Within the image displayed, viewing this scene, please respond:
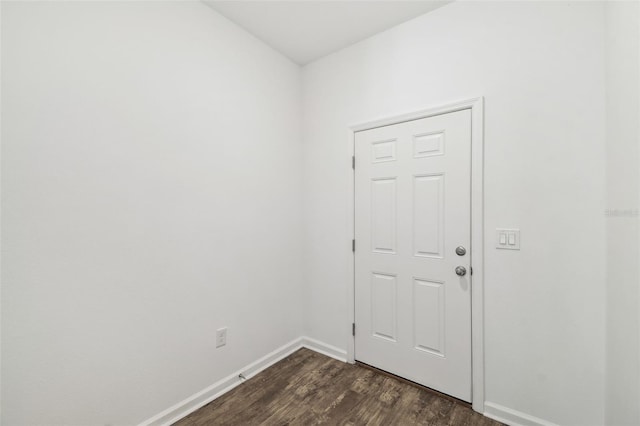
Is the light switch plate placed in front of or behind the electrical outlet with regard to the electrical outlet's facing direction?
in front

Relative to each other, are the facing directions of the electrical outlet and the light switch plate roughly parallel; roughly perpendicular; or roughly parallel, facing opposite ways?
roughly perpendicular

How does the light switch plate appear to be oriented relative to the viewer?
toward the camera

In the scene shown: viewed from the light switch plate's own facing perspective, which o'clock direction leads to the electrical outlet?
The electrical outlet is roughly at 2 o'clock from the light switch plate.

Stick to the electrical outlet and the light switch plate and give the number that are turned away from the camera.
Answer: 0

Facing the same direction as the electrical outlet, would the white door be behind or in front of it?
in front

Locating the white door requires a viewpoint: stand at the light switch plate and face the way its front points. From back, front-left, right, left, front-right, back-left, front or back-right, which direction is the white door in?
right

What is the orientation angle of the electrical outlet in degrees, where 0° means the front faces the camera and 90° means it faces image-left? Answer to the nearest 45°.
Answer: approximately 315°
